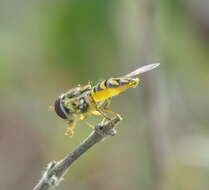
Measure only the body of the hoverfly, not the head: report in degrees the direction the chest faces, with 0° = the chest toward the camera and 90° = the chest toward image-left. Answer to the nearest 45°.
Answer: approximately 90°
